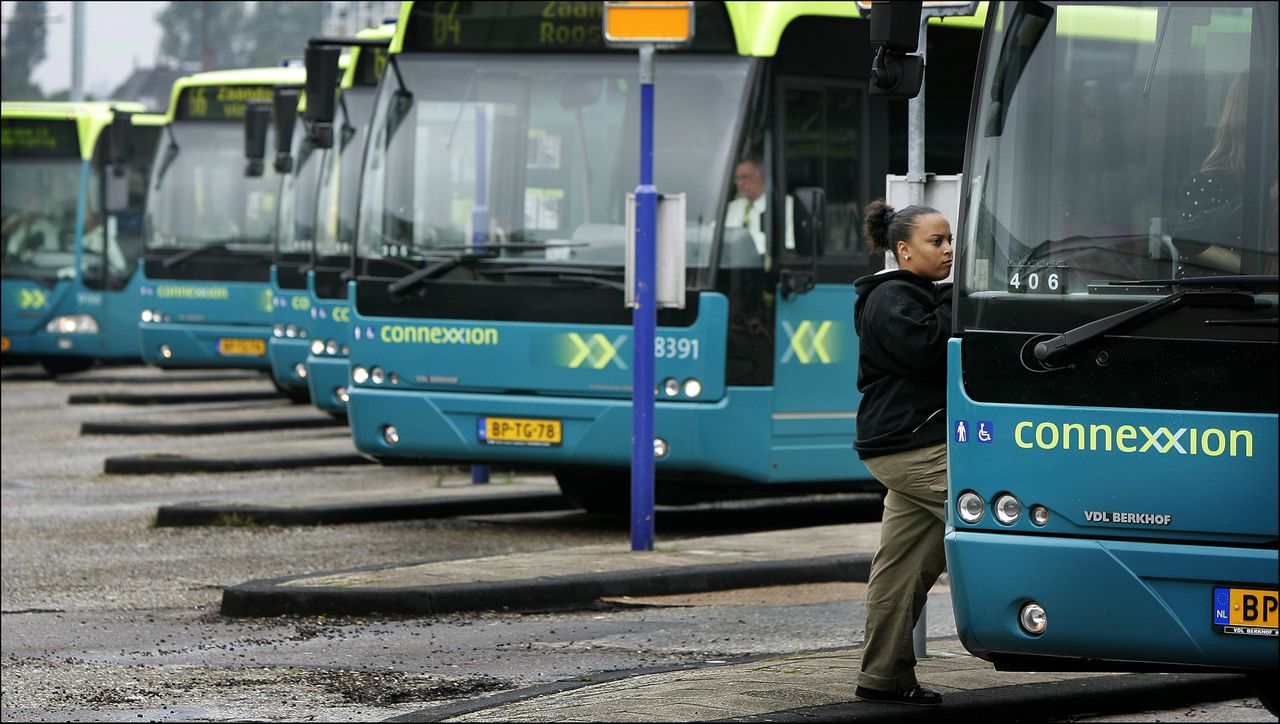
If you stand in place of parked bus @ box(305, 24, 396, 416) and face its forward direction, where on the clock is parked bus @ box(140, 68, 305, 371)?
parked bus @ box(140, 68, 305, 371) is roughly at 4 o'clock from parked bus @ box(305, 24, 396, 416).

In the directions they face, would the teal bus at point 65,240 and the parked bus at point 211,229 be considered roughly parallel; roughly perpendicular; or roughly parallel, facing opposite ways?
roughly parallel

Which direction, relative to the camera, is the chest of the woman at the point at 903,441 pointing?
to the viewer's right

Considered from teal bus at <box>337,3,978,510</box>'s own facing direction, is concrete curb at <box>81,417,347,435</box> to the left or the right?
on its right

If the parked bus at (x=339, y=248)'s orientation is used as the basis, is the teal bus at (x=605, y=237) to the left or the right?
on its left

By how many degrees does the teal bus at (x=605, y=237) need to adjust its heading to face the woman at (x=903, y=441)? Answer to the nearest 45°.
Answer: approximately 45° to its left

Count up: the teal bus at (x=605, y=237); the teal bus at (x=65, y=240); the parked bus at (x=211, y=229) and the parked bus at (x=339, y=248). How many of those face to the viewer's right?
0

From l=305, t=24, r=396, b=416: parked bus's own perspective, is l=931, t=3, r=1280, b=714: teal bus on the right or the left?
on its left

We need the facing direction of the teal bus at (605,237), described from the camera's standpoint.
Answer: facing the viewer and to the left of the viewer

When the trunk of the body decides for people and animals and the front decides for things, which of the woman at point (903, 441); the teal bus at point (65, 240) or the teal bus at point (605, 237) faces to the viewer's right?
the woman

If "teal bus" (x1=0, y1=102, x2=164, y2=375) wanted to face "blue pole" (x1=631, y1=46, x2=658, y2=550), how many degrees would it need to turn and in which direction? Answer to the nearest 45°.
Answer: approximately 45° to its left

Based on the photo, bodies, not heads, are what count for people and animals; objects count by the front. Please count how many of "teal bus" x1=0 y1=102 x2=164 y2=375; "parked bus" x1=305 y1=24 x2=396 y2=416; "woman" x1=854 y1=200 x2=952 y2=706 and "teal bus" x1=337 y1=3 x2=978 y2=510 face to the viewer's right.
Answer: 1
